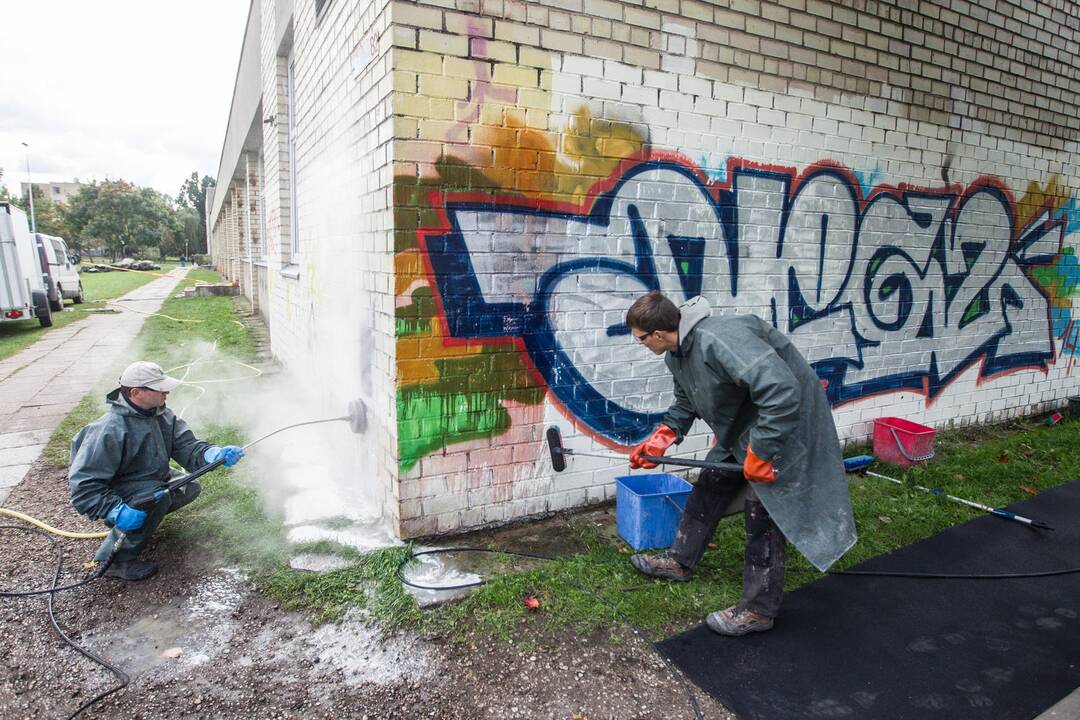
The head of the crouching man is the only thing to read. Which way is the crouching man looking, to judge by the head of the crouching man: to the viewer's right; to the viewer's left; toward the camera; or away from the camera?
to the viewer's right

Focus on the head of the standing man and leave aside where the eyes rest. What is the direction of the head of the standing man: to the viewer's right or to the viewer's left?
to the viewer's left

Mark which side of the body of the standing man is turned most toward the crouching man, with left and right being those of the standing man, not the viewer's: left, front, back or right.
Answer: front

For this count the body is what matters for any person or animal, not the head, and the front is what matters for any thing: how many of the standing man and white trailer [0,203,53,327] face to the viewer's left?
1

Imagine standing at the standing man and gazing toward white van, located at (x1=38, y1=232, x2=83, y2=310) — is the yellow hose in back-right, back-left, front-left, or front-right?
front-left

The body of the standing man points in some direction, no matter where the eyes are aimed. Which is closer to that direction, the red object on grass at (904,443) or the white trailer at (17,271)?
the white trailer

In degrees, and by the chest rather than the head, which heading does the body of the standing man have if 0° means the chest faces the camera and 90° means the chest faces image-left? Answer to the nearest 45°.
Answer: approximately 90°

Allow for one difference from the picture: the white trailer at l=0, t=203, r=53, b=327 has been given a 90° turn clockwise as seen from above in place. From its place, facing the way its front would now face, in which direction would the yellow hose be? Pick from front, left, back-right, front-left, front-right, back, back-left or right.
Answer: front-right

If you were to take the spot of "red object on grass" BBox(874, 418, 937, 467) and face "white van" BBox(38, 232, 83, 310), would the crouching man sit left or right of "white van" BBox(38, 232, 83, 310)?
left
